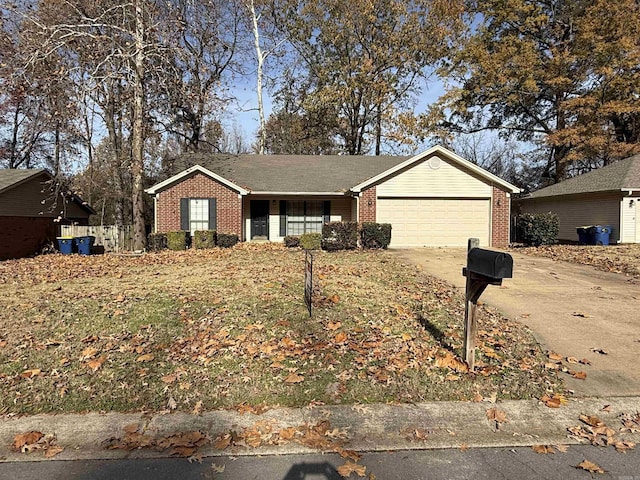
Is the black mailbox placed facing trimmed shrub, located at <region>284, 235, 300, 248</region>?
no

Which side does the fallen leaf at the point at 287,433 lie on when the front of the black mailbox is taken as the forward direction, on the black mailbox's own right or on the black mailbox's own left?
on the black mailbox's own right

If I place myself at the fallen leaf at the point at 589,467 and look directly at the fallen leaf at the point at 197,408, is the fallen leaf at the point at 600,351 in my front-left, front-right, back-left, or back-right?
back-right

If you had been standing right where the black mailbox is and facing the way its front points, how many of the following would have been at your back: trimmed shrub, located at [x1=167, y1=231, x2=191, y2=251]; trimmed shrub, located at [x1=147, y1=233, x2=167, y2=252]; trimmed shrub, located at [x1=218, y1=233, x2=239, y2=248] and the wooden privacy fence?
4

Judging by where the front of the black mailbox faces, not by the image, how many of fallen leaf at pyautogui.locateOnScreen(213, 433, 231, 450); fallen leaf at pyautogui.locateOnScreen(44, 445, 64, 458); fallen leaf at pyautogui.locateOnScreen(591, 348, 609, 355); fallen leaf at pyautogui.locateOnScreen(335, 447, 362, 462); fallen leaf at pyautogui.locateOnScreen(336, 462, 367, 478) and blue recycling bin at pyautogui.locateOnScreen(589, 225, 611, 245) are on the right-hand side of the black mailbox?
4

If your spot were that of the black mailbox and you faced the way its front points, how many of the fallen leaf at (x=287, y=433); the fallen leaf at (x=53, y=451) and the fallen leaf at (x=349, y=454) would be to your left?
0

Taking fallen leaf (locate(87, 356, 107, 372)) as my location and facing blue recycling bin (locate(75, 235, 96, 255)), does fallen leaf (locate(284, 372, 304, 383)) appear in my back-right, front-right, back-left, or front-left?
back-right

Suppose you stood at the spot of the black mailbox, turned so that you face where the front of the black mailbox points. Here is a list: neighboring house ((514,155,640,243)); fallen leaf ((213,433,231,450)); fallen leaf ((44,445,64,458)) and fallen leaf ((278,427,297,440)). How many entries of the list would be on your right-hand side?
3

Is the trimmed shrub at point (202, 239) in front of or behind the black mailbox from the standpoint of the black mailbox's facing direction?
behind

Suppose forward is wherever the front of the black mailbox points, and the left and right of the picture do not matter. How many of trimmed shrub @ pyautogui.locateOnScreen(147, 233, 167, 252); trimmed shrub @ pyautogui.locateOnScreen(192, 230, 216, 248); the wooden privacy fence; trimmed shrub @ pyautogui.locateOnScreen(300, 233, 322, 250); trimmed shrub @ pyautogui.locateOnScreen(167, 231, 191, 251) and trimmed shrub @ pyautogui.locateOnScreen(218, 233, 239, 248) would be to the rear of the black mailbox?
6

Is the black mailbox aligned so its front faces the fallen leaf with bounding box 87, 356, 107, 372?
no

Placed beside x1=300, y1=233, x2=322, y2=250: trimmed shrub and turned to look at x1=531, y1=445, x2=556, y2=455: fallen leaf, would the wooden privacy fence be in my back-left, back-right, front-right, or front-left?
back-right

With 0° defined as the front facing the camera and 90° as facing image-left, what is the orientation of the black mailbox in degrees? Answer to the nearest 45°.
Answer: approximately 315°

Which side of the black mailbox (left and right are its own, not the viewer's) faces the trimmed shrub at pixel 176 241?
back

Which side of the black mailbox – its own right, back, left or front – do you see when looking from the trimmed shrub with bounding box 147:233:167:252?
back

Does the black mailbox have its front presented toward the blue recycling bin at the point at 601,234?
no

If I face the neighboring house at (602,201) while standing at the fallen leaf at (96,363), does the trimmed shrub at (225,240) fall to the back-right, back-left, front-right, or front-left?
front-left

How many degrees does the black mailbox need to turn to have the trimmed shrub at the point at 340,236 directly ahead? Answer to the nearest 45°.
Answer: approximately 180°

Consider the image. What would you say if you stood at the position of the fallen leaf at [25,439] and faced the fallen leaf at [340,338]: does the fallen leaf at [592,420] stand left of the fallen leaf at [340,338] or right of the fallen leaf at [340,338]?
right
